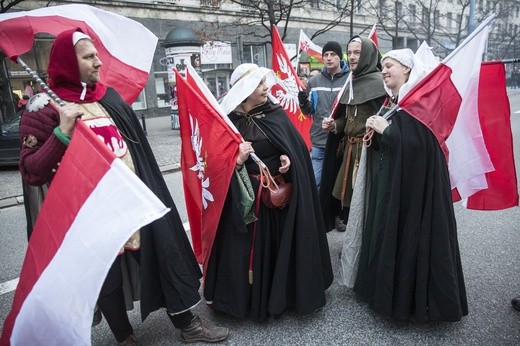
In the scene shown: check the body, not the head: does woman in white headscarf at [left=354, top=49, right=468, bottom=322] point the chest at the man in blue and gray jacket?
no

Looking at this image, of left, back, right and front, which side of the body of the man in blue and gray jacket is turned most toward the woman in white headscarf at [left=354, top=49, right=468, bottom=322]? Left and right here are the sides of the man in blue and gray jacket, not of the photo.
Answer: front

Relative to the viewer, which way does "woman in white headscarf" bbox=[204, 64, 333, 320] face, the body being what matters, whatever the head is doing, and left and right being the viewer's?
facing the viewer and to the left of the viewer

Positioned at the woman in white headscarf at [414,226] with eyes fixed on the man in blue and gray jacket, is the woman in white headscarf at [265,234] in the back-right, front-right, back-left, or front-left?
front-left

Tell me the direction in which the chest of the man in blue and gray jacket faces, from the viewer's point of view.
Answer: toward the camera

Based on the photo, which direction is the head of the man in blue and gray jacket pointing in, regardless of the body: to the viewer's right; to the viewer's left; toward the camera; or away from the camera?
toward the camera

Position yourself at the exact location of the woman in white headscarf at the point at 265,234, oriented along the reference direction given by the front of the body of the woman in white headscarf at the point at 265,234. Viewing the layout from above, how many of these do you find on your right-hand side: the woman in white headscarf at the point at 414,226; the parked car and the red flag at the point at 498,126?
1

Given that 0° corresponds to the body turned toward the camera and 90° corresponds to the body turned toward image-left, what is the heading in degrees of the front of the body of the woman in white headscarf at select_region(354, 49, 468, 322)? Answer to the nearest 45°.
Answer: approximately 90°

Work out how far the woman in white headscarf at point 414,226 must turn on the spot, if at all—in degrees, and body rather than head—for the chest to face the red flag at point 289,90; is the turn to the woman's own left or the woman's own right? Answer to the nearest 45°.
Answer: approximately 45° to the woman's own right

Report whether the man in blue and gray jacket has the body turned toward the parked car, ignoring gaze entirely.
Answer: no
